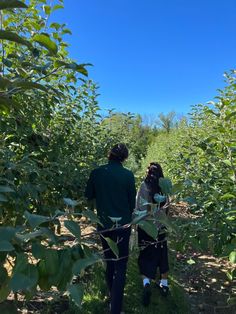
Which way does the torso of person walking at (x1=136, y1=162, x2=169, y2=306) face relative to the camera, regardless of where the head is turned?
away from the camera

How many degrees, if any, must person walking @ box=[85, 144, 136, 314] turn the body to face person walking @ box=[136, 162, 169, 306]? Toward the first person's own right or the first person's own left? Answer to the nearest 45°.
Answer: approximately 45° to the first person's own right

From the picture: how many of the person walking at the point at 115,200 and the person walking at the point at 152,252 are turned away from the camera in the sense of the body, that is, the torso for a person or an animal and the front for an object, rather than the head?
2

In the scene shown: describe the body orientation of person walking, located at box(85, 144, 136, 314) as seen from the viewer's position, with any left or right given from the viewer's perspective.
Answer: facing away from the viewer

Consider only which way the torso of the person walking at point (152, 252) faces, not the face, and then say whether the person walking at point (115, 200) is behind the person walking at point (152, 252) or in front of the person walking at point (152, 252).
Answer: behind
